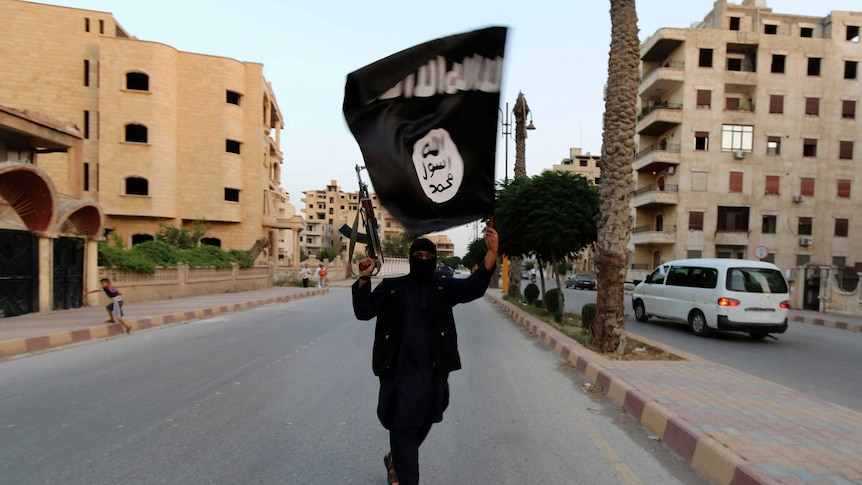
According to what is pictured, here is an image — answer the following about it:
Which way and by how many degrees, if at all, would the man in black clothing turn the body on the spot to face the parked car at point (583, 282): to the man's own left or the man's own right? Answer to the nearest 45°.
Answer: approximately 180°

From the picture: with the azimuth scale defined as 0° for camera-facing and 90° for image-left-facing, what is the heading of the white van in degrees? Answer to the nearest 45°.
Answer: approximately 135°

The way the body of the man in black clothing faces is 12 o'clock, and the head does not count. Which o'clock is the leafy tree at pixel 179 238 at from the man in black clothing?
The leafy tree is roughly at 5 o'clock from the man in black clothing.

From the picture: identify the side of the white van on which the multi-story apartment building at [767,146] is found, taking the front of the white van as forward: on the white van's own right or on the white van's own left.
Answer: on the white van's own right

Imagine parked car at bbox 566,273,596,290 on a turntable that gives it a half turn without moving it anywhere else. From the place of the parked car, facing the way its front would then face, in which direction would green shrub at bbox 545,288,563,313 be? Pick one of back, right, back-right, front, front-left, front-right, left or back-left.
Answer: front-right

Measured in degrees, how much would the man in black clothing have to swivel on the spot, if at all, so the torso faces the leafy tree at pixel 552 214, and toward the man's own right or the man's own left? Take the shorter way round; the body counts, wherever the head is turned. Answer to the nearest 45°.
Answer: approximately 180°

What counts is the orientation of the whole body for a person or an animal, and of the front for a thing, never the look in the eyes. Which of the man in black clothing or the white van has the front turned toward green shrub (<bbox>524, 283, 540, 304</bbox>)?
the white van
